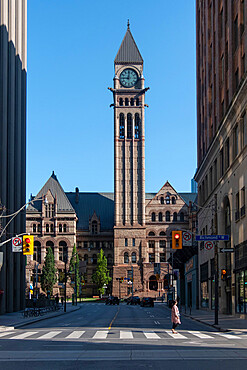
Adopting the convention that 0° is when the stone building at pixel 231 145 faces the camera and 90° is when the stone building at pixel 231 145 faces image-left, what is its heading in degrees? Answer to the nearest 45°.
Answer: approximately 90°
